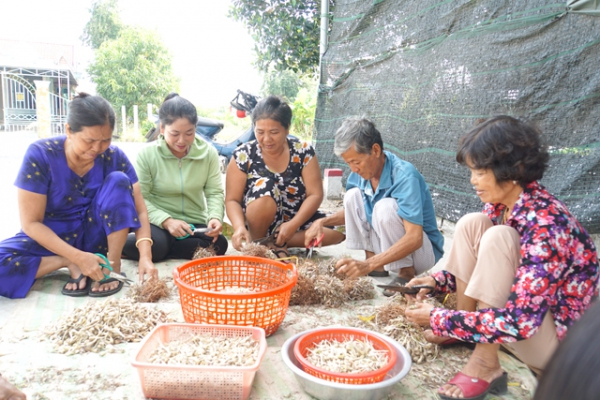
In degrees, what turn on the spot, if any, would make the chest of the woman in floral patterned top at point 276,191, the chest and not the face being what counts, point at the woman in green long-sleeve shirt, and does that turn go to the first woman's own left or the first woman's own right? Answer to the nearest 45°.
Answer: approximately 90° to the first woman's own right

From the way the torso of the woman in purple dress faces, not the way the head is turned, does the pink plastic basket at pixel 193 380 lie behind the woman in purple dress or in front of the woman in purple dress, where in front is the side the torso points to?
in front

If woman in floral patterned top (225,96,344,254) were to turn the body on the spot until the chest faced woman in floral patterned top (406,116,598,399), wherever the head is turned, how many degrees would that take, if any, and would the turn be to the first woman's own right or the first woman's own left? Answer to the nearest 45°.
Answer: approximately 45° to the first woman's own left

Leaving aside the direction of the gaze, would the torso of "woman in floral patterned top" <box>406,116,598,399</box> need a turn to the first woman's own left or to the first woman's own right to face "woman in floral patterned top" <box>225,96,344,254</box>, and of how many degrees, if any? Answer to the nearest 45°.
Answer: approximately 45° to the first woman's own right

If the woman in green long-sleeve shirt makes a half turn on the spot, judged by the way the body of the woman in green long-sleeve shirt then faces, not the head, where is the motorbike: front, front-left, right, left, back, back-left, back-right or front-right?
front

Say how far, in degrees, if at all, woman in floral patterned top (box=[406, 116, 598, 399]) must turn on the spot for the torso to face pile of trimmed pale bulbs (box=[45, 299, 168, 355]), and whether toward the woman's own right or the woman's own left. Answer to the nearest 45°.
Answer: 0° — they already face it

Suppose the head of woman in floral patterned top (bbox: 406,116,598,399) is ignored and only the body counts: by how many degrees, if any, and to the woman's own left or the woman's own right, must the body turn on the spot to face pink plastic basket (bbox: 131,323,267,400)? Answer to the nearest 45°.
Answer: approximately 45° to the woman's own left

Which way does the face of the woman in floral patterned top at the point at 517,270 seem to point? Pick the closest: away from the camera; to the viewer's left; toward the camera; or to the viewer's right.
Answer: to the viewer's left

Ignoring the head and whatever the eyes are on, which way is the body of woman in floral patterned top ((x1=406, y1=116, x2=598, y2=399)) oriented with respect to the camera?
to the viewer's left

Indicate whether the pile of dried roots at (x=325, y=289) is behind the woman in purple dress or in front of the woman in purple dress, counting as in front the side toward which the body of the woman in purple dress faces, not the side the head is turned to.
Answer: in front

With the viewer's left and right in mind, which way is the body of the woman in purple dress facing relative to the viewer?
facing the viewer and to the right of the viewer

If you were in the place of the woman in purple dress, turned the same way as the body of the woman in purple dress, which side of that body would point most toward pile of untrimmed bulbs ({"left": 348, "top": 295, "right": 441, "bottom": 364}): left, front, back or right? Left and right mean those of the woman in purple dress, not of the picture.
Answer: front

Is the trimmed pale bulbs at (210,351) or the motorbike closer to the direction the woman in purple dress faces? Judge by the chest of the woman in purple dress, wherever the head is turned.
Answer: the trimmed pale bulbs

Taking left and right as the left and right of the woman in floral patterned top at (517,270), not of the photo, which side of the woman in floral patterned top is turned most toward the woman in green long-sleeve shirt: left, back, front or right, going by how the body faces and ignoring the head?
front

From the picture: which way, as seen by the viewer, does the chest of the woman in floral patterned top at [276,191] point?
toward the camera
